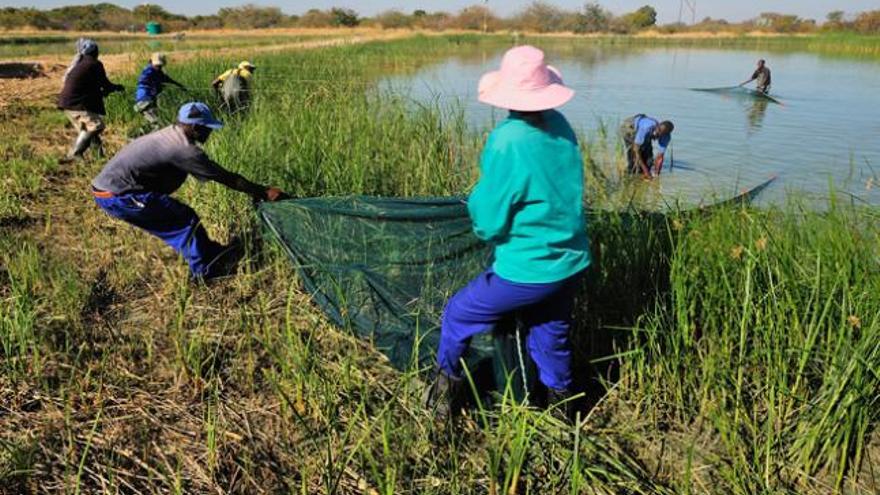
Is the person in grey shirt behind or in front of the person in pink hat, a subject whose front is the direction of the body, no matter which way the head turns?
in front

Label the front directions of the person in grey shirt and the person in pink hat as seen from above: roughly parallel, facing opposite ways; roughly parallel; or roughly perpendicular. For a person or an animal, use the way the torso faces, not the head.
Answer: roughly perpendicular

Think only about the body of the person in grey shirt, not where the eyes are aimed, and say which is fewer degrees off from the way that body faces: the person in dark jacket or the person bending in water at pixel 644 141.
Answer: the person bending in water

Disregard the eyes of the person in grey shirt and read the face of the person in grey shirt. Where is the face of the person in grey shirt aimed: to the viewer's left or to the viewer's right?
to the viewer's right

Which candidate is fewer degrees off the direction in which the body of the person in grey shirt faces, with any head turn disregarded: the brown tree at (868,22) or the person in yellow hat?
the brown tree

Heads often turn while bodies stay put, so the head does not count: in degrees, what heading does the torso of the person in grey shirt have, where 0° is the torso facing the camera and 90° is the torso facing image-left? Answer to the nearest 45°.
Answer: approximately 270°

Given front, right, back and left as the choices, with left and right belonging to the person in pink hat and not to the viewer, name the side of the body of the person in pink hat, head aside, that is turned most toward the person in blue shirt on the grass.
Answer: front

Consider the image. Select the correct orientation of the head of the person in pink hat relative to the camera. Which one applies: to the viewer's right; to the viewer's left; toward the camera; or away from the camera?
away from the camera

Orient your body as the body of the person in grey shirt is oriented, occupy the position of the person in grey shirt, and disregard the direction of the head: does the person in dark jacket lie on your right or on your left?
on your left

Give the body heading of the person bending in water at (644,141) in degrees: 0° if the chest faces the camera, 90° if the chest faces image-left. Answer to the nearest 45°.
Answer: approximately 315°
